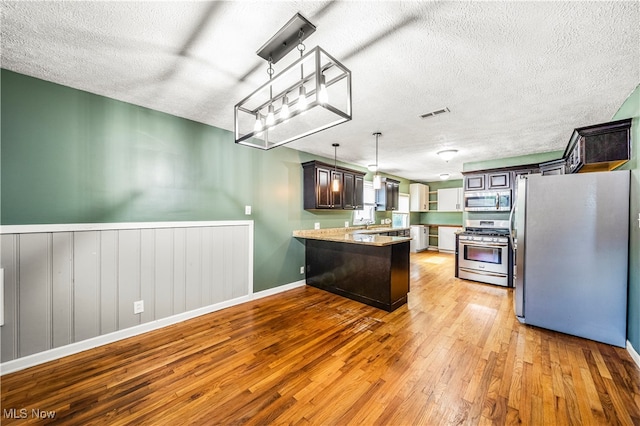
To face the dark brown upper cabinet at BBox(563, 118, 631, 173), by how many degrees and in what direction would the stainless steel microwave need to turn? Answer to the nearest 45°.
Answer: approximately 45° to its left

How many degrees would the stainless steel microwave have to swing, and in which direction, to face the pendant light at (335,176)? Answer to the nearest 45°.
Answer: approximately 45° to its right

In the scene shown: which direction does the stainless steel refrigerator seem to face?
to the viewer's left

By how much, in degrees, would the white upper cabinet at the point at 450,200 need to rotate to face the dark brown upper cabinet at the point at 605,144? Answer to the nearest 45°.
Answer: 0° — it already faces it

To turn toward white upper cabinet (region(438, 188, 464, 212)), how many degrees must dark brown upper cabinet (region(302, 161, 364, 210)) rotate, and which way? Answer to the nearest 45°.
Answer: approximately 90° to its left

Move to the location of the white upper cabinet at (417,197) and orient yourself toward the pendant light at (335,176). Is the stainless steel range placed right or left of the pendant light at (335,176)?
left

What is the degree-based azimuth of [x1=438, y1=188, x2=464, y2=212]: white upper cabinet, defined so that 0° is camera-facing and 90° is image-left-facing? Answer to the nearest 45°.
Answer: approximately 0°

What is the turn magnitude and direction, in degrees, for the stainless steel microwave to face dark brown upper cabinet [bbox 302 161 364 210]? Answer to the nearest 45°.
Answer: approximately 45° to its right

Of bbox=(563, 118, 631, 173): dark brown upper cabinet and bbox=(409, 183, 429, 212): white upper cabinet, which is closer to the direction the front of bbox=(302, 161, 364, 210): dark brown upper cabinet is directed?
the dark brown upper cabinet
